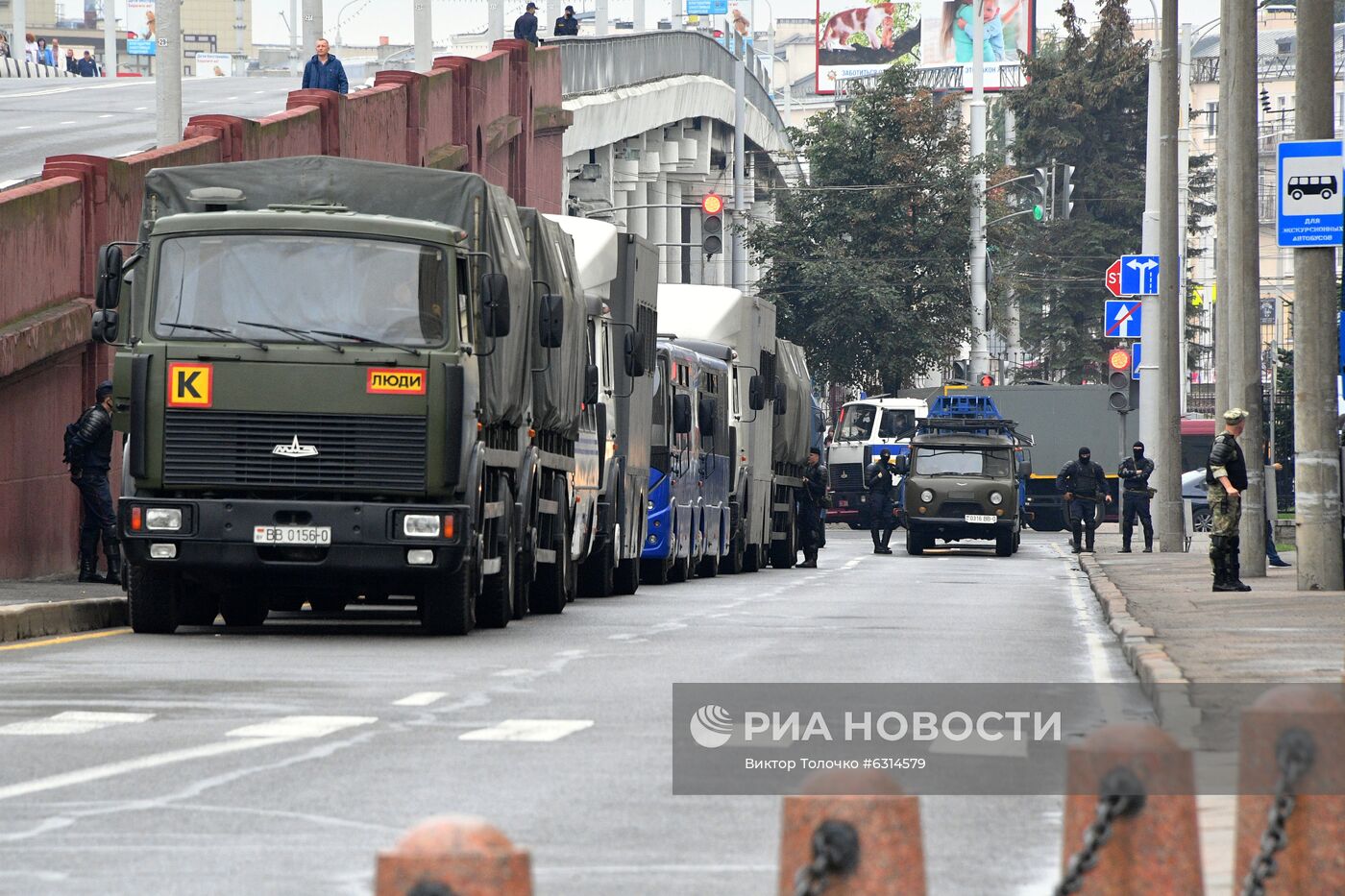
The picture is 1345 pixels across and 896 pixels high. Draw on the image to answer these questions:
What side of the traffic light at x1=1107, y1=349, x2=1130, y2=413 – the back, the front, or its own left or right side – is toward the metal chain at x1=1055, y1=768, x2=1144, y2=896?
front

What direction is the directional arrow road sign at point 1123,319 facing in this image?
toward the camera

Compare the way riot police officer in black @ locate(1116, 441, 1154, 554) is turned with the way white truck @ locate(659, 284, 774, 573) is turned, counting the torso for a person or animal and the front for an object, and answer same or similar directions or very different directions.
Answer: same or similar directions

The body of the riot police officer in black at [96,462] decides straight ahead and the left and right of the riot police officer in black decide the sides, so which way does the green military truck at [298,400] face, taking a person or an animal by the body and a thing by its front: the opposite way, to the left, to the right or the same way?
to the right

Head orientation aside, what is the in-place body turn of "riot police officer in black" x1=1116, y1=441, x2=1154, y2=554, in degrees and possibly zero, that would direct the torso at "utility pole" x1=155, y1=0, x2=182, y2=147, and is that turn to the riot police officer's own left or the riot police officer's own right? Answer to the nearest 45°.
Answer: approximately 45° to the riot police officer's own right

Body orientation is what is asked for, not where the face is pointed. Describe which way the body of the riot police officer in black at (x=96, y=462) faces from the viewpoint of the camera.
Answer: to the viewer's right

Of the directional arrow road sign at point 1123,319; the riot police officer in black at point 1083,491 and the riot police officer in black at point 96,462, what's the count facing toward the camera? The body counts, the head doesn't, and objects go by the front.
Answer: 2

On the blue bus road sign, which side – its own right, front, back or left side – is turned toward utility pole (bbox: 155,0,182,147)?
right

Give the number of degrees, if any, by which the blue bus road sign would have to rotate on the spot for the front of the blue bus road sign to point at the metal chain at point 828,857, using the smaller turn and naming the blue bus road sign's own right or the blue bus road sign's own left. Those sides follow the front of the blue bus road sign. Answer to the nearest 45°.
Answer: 0° — it already faces it

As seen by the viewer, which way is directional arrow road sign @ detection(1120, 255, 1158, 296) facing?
toward the camera

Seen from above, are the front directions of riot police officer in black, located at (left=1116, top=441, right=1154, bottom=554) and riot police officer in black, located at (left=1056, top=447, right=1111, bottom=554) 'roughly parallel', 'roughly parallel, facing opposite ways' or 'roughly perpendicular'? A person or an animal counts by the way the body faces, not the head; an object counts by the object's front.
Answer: roughly parallel

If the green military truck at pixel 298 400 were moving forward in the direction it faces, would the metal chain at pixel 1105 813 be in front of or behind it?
in front

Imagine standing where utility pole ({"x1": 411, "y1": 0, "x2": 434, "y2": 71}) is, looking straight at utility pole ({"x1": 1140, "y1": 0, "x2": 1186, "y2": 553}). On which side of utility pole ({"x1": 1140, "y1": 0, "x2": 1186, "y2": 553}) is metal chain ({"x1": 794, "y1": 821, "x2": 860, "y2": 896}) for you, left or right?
right

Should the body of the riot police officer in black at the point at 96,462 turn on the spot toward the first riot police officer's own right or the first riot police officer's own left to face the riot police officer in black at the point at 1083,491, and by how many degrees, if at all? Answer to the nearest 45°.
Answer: approximately 45° to the first riot police officer's own left

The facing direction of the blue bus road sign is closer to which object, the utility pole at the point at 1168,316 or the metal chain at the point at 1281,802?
the metal chain

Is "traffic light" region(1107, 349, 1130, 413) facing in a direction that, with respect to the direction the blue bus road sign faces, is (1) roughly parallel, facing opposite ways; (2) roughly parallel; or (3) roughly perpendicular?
roughly parallel

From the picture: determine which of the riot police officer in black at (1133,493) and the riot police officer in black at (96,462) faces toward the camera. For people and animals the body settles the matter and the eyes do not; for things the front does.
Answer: the riot police officer in black at (1133,493)
